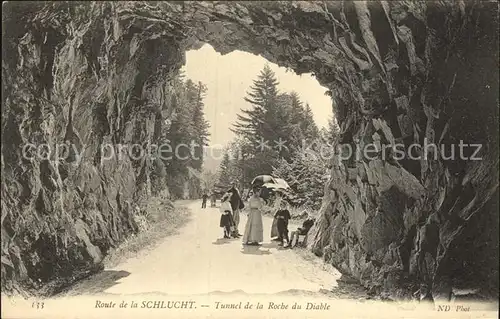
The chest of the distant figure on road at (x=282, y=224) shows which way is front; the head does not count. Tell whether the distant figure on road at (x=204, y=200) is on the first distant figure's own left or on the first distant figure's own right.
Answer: on the first distant figure's own right

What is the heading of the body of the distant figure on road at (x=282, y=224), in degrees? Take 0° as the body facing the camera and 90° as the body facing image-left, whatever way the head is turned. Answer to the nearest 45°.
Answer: approximately 0°
